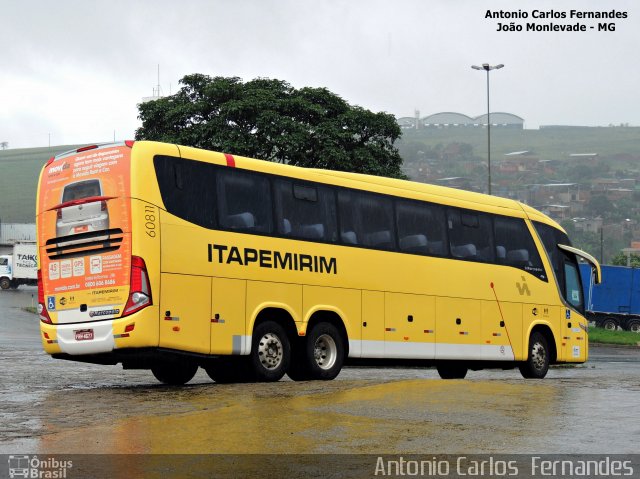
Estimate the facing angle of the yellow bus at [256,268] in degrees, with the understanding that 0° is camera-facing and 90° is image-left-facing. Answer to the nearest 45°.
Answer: approximately 225°

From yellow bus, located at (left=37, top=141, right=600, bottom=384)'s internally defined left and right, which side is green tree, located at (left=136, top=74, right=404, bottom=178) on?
on its left
